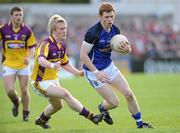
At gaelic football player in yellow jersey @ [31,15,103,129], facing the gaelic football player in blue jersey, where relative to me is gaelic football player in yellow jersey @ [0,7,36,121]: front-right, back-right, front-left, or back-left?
back-left

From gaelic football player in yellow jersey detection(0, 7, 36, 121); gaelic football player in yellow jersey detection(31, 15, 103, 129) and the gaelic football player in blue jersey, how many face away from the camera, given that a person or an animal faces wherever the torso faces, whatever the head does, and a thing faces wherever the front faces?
0

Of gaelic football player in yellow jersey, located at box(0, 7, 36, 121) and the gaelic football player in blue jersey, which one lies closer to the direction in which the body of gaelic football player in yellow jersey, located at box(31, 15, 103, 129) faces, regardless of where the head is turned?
the gaelic football player in blue jersey

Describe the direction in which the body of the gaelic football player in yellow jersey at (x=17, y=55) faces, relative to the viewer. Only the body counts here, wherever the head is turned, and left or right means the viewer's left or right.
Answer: facing the viewer

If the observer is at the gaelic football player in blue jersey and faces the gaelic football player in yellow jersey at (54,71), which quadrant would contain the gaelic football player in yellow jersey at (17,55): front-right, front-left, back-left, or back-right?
front-right

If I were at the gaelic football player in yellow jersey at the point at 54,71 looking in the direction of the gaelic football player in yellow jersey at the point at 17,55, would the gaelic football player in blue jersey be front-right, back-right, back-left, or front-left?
back-right

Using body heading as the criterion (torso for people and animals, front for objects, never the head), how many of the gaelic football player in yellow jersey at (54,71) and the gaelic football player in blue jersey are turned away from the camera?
0
